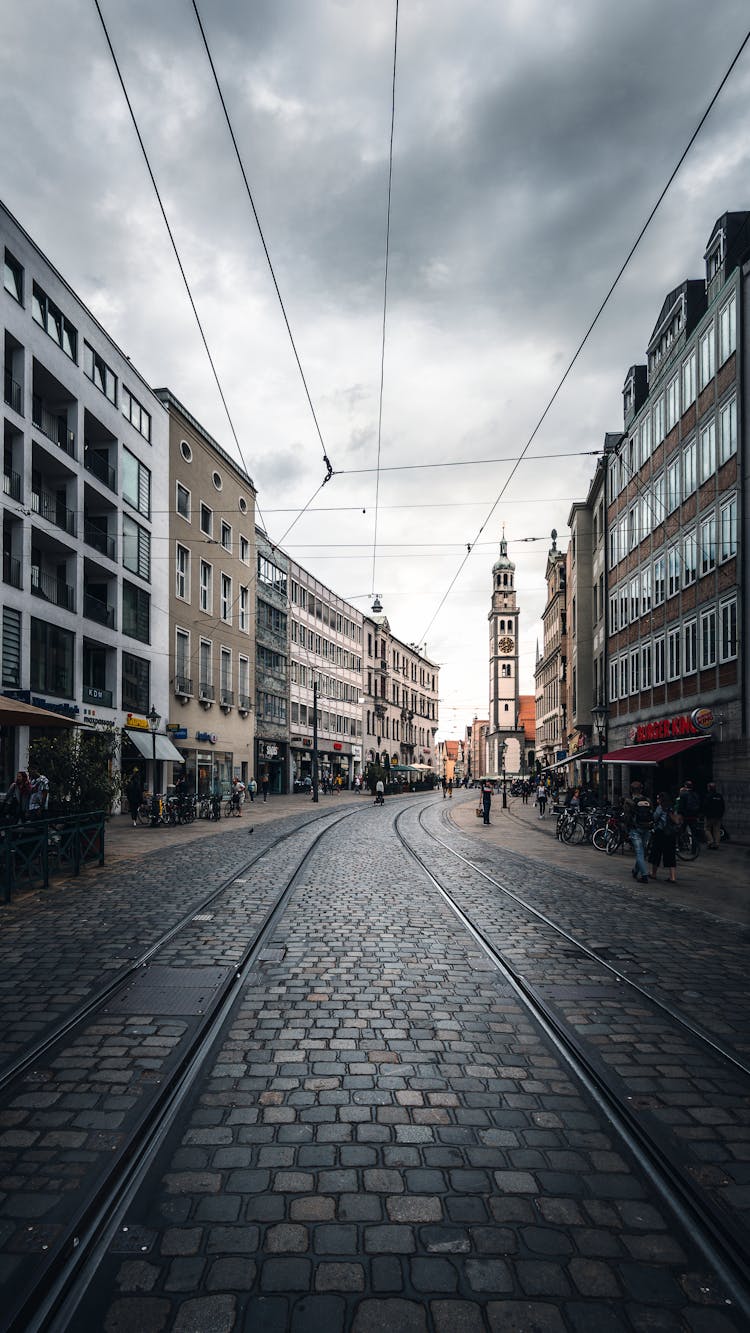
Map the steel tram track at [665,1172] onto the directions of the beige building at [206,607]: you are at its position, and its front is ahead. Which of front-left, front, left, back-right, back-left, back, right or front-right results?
front-right

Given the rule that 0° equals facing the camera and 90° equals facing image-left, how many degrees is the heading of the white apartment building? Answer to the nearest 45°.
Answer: approximately 315°

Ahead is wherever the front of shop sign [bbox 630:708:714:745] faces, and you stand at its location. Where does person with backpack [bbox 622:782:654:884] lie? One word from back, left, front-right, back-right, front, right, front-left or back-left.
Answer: front-left

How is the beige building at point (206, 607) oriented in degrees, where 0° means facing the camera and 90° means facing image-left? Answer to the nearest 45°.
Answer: approximately 315°

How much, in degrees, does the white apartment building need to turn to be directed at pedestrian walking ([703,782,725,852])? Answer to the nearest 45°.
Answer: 0° — it already faces them

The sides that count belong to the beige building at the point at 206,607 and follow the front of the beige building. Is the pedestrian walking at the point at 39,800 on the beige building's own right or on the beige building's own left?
on the beige building's own right
